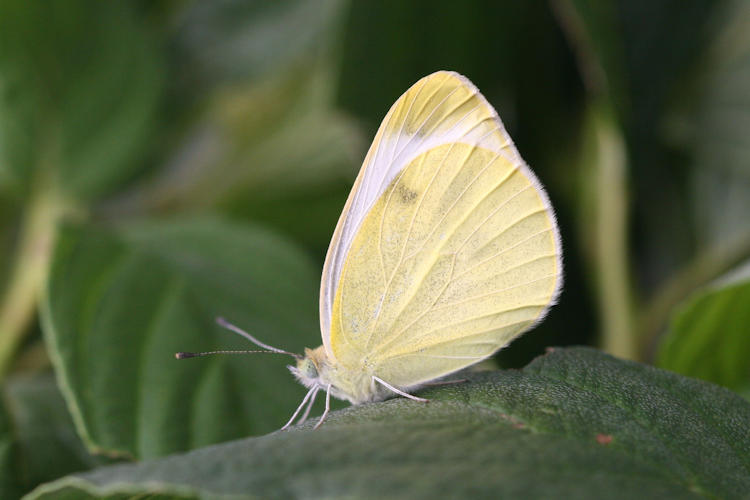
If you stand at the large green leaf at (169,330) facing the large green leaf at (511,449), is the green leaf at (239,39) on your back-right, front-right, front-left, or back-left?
back-left

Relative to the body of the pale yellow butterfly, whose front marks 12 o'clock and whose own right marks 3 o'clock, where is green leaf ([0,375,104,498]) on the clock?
The green leaf is roughly at 12 o'clock from the pale yellow butterfly.

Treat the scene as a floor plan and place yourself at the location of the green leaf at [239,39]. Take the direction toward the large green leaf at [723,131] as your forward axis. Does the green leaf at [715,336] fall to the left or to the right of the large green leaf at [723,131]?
right

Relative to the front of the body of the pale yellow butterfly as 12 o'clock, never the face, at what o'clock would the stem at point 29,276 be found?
The stem is roughly at 1 o'clock from the pale yellow butterfly.

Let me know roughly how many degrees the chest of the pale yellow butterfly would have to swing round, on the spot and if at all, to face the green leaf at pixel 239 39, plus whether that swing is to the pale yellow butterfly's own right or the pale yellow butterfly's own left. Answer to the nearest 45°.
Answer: approximately 90° to the pale yellow butterfly's own right

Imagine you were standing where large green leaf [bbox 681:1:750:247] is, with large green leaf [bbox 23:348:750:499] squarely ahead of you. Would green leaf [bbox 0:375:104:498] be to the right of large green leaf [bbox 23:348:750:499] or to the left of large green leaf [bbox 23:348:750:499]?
right

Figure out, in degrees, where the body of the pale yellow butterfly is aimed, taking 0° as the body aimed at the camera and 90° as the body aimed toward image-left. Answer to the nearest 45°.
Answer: approximately 90°
